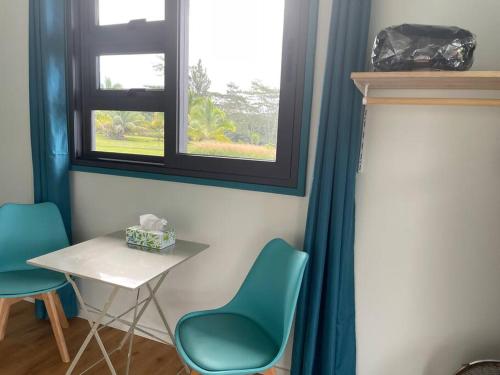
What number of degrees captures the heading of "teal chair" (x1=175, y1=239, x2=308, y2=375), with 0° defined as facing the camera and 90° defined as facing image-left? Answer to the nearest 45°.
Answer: approximately 45°

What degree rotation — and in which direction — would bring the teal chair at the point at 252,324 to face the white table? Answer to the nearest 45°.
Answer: approximately 45° to its right

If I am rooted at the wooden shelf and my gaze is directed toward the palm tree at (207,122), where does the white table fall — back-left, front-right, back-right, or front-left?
front-left

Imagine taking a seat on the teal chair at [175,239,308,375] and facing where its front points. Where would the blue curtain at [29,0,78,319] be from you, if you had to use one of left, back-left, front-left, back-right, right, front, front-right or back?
right

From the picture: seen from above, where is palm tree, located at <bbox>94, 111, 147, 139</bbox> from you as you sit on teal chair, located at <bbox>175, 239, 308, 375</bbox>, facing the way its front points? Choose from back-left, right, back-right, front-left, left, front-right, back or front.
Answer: right
